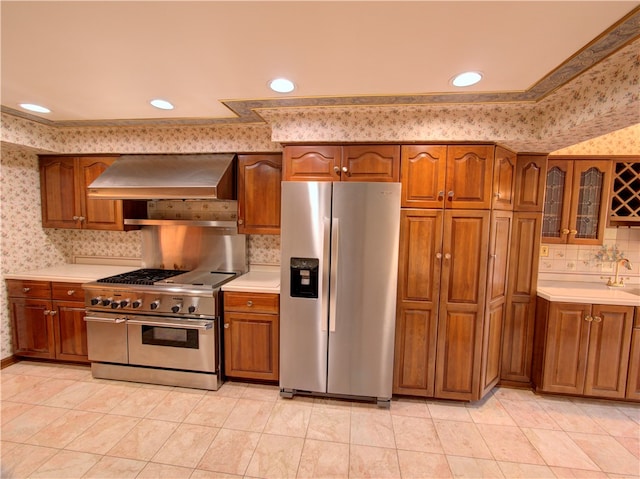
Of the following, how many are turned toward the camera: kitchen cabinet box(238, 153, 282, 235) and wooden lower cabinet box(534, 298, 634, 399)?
2

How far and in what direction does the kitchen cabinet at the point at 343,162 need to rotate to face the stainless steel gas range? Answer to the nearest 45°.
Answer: approximately 90° to its right

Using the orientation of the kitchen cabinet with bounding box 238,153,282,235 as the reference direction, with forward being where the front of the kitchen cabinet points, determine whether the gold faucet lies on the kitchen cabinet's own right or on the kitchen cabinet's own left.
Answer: on the kitchen cabinet's own left

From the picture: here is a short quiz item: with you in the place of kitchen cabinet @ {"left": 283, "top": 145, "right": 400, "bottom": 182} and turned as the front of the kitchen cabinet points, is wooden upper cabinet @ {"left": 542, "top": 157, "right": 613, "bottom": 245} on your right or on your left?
on your left

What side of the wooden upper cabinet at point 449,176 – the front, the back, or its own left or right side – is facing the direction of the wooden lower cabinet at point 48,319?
right
